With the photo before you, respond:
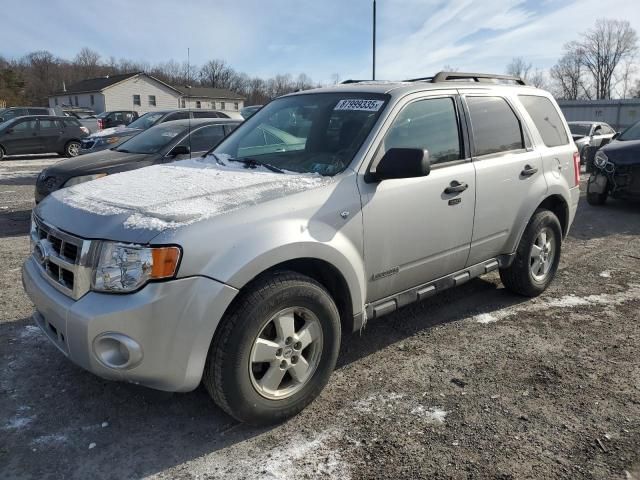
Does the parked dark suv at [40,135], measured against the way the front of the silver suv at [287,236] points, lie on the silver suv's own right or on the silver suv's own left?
on the silver suv's own right

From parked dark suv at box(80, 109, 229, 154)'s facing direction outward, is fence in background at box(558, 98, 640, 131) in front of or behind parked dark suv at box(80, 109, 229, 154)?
behind

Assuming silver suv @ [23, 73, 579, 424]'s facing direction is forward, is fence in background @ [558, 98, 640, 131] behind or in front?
behind

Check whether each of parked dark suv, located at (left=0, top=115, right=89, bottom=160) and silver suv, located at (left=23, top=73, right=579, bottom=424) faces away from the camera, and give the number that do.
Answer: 0

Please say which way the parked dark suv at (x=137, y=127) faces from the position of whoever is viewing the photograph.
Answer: facing the viewer and to the left of the viewer

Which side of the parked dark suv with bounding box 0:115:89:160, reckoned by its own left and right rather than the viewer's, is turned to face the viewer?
left

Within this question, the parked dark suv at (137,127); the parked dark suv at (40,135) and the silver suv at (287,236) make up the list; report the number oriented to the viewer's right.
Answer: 0

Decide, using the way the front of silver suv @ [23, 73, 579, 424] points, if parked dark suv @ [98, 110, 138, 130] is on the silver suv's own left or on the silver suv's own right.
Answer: on the silver suv's own right
